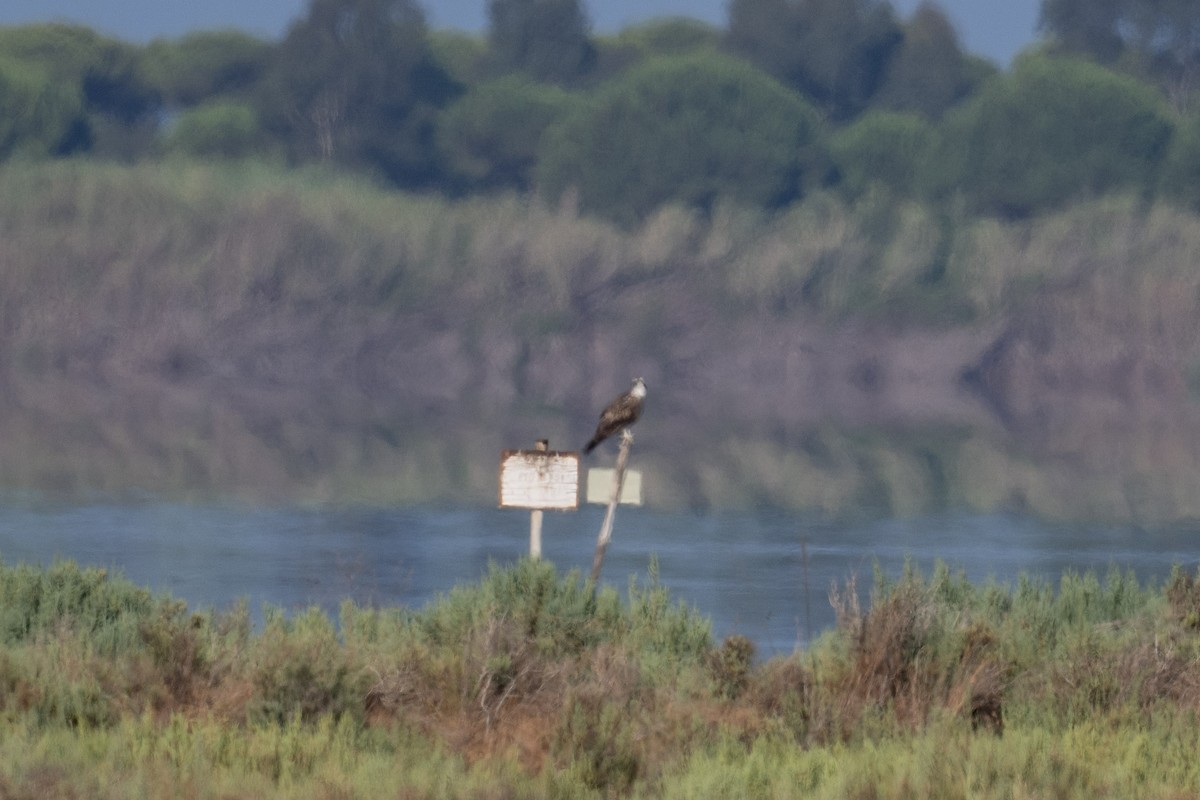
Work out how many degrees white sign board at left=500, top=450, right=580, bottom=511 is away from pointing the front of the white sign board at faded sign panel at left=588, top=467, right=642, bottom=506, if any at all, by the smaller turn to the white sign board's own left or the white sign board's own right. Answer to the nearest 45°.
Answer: approximately 135° to the white sign board's own left

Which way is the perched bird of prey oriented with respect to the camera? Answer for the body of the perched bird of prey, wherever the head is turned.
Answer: to the viewer's right

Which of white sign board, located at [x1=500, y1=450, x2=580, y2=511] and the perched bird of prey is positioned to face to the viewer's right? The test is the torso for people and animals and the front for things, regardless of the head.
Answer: the perched bird of prey

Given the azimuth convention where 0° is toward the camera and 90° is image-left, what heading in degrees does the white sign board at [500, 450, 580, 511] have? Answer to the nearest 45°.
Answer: approximately 0°

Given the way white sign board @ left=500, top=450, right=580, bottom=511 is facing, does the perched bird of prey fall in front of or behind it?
behind
